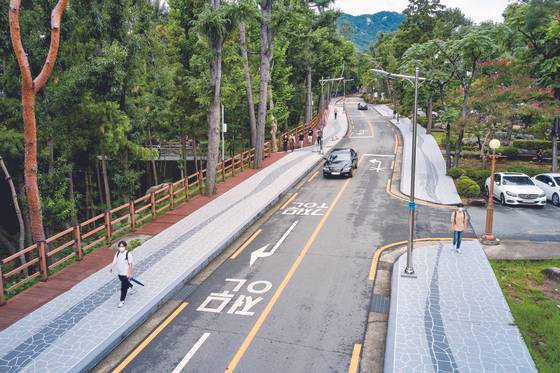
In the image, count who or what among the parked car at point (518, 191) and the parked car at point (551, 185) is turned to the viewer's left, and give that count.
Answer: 0

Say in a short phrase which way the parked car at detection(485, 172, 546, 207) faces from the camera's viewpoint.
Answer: facing the viewer and to the right of the viewer

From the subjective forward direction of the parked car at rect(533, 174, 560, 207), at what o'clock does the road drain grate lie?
The road drain grate is roughly at 2 o'clock from the parked car.

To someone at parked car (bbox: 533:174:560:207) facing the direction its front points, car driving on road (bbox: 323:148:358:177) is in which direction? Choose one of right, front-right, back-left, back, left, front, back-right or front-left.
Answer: back-right

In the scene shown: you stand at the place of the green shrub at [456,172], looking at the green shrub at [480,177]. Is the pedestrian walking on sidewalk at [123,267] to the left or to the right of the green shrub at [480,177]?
right

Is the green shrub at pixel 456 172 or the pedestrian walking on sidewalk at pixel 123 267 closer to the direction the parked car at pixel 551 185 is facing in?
the pedestrian walking on sidewalk

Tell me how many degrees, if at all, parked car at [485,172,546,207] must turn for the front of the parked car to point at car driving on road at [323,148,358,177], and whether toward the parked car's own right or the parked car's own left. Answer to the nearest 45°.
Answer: approximately 135° to the parked car's own right

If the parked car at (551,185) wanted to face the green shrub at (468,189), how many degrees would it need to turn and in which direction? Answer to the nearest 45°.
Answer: approximately 90° to its right
